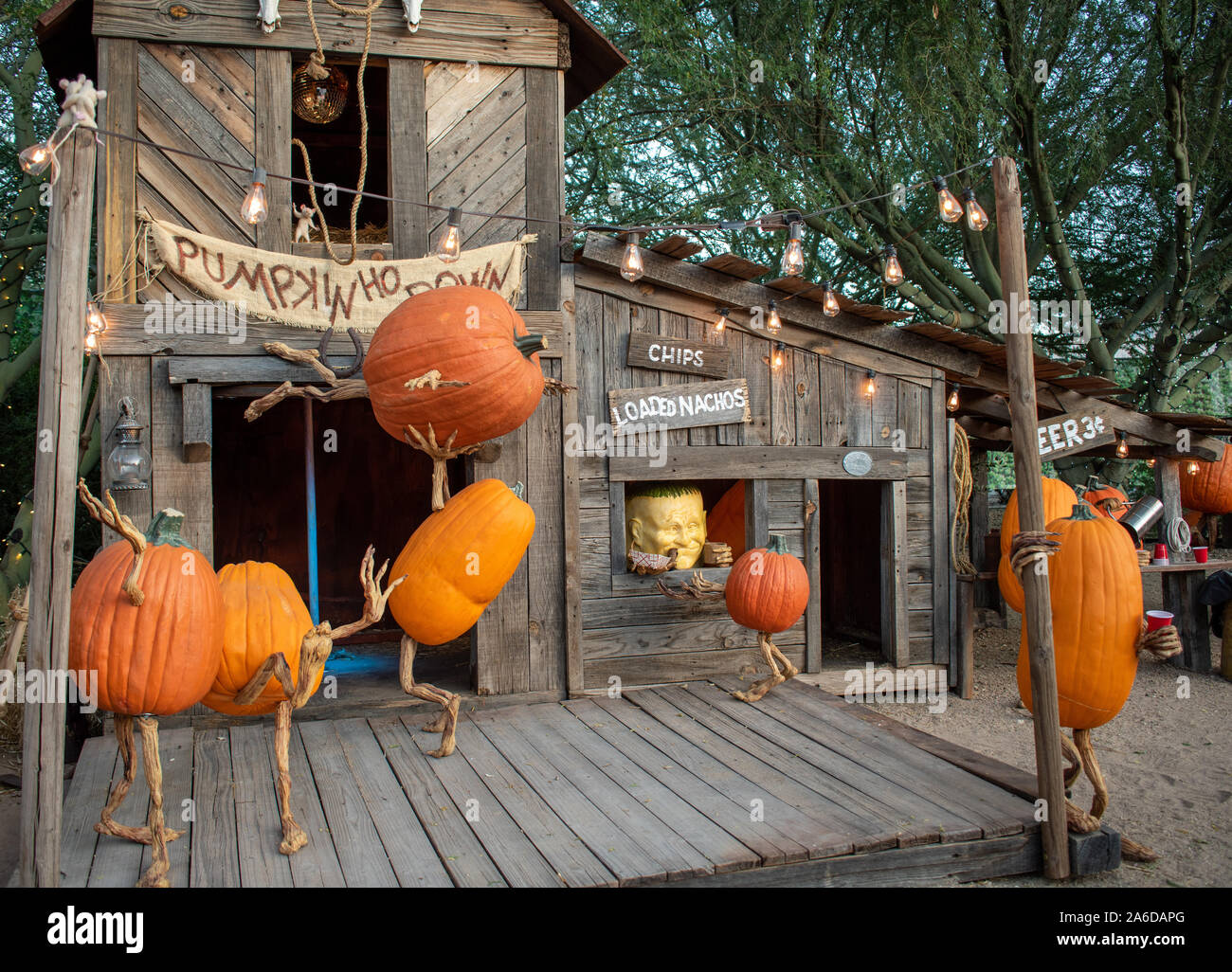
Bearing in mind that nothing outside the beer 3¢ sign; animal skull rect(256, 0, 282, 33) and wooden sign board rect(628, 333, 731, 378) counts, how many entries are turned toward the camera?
3

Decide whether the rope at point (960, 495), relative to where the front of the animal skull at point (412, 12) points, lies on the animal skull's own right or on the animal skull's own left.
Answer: on the animal skull's own left

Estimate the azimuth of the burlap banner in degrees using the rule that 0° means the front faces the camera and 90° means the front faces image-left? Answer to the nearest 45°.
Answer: approximately 0°

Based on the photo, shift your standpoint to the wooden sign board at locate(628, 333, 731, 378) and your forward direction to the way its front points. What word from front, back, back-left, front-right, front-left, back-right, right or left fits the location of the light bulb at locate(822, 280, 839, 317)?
left

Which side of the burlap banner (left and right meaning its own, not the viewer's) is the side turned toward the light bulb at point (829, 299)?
left

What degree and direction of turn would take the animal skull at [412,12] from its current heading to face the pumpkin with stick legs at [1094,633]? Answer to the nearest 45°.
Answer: approximately 45° to its left

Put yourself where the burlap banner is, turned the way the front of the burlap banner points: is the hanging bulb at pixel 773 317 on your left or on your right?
on your left

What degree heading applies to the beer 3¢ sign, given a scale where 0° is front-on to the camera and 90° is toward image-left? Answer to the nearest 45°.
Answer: approximately 0°

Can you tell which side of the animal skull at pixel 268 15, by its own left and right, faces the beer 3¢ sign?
left
